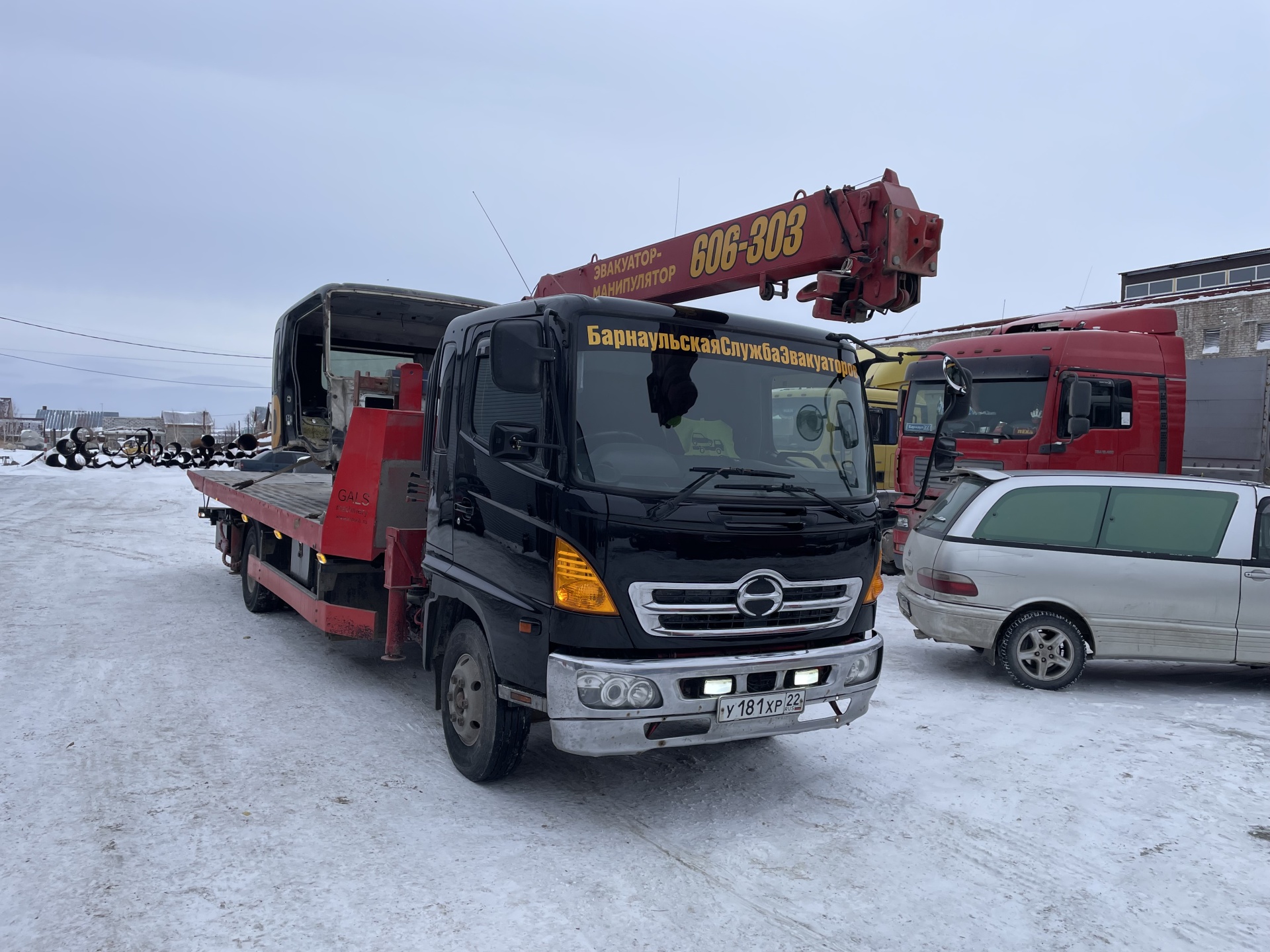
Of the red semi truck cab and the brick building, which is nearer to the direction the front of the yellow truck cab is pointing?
the red semi truck cab

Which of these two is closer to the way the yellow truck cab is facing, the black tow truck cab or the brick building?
the black tow truck cab

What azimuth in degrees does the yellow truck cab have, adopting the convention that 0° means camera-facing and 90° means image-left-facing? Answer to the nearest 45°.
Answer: approximately 45°

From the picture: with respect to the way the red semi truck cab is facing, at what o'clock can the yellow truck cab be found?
The yellow truck cab is roughly at 3 o'clock from the red semi truck cab.

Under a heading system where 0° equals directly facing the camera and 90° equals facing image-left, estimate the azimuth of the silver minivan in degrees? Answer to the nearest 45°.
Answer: approximately 270°

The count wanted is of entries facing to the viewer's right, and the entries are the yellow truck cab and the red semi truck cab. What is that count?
0

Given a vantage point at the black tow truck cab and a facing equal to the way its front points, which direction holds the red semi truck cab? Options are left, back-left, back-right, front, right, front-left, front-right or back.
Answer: left

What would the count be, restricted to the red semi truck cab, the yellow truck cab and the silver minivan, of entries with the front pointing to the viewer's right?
1

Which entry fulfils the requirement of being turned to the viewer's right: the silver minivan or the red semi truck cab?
the silver minivan

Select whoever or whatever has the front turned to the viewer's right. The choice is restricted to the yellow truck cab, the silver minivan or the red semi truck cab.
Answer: the silver minivan

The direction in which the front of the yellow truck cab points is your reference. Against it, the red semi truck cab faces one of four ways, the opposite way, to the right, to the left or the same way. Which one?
the same way

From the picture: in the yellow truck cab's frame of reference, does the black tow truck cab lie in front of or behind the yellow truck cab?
in front

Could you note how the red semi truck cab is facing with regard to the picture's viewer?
facing the viewer and to the left of the viewer

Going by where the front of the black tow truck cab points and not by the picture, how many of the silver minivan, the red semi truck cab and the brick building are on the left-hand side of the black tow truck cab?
3

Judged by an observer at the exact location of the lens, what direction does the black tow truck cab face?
facing the viewer and to the right of the viewer
